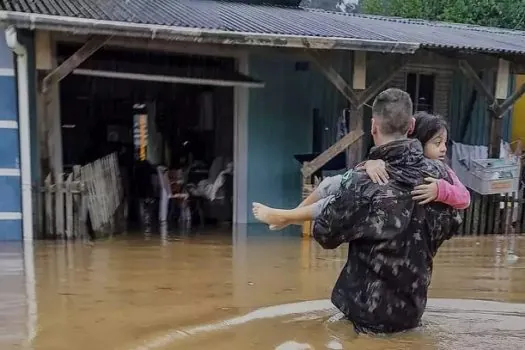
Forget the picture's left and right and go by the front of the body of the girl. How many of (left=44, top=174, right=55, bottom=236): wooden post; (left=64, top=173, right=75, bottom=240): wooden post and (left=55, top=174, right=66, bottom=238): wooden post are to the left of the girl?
0

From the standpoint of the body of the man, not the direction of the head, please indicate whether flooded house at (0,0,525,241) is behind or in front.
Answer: in front

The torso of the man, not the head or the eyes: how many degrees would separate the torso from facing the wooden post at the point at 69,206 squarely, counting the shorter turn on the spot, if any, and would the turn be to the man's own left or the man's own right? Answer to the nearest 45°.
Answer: approximately 45° to the man's own left

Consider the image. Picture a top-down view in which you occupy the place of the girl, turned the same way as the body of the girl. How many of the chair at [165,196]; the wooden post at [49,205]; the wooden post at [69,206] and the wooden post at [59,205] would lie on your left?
0

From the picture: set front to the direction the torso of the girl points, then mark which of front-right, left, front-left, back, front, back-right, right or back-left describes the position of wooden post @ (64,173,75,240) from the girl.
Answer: right

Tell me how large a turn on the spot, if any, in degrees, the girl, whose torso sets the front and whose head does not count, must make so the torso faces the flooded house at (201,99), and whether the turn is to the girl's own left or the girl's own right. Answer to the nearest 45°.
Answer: approximately 90° to the girl's own right

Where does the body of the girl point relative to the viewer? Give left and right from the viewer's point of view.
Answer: facing the viewer and to the left of the viewer

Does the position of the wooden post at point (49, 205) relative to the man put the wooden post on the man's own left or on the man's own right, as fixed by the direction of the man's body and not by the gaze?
on the man's own left

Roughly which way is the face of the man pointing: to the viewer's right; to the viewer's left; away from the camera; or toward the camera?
away from the camera

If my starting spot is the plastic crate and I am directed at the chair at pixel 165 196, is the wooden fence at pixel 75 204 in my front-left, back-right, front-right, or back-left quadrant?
front-left

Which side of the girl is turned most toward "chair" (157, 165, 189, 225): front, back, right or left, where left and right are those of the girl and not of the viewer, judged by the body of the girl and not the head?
right

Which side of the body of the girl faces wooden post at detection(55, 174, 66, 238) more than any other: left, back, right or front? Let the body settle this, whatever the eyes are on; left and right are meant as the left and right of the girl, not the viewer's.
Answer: right

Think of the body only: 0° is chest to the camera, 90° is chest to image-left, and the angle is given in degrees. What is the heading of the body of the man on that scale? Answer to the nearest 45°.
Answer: approximately 180°

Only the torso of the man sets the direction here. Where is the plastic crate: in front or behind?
in front
